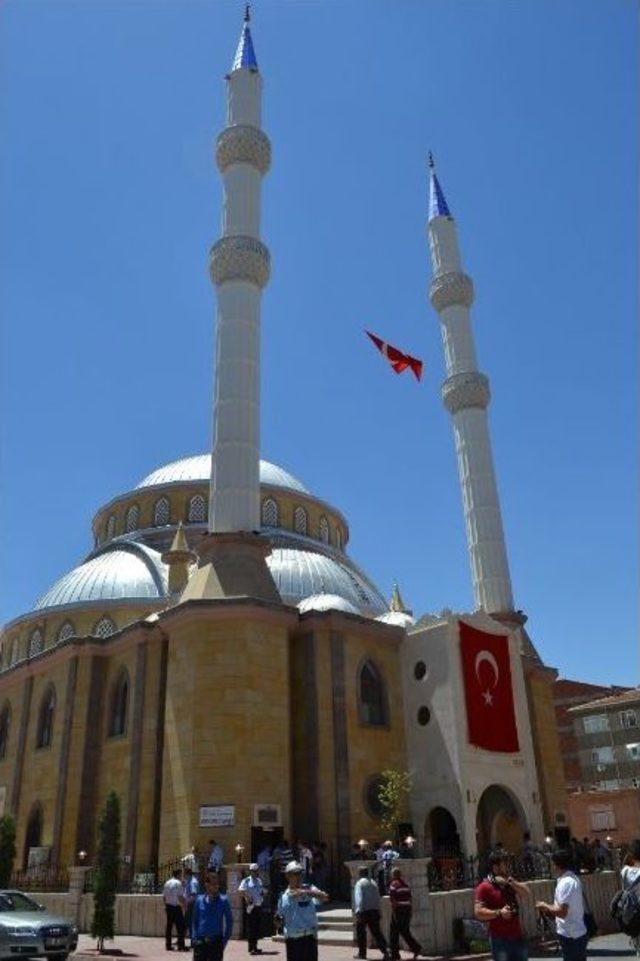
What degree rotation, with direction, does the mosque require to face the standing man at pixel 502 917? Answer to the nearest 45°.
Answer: approximately 45° to its right

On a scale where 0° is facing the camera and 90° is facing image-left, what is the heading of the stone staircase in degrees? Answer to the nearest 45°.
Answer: approximately 0°

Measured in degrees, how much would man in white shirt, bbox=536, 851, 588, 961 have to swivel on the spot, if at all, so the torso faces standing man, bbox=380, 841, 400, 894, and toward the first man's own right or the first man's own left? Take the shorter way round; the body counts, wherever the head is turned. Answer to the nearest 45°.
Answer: approximately 90° to the first man's own right

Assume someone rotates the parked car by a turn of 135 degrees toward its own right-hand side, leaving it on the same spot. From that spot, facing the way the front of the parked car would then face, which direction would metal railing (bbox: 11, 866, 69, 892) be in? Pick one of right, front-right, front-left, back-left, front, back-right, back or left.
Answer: right

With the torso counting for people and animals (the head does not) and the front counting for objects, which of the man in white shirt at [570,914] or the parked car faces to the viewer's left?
the man in white shirt

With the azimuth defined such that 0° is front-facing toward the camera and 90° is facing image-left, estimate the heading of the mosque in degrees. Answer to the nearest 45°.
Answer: approximately 315°

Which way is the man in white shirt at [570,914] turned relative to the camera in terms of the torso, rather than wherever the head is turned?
to the viewer's left

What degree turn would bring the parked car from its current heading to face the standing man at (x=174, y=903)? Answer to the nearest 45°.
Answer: approximately 90° to its left
